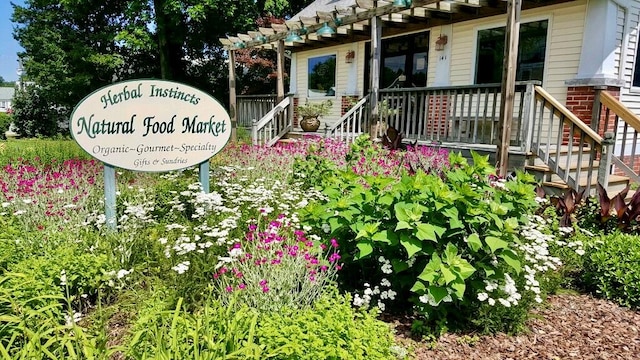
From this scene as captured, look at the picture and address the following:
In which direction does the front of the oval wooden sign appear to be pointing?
toward the camera

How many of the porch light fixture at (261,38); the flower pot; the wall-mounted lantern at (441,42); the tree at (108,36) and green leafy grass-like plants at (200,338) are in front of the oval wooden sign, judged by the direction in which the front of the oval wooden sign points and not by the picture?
1

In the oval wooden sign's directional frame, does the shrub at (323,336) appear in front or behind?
in front

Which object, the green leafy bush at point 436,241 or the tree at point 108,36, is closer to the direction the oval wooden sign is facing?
the green leafy bush

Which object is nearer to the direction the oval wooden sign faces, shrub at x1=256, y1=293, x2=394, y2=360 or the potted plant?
the shrub

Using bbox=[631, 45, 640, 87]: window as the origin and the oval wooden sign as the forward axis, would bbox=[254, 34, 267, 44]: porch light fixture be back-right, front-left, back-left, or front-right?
front-right

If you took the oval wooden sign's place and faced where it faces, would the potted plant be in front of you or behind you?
behind

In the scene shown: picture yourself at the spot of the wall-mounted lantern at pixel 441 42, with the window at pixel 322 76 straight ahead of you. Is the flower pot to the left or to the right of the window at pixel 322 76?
left

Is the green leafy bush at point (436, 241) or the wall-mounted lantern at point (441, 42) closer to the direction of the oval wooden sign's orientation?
the green leafy bush

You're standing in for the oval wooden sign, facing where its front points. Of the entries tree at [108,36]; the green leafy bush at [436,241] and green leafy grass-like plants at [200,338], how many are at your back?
1

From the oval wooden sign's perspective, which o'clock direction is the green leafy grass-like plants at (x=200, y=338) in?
The green leafy grass-like plants is roughly at 12 o'clock from the oval wooden sign.

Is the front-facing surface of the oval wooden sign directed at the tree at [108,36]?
no

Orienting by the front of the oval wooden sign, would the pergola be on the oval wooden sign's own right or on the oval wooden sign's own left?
on the oval wooden sign's own left

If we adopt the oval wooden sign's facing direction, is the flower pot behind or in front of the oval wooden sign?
behind

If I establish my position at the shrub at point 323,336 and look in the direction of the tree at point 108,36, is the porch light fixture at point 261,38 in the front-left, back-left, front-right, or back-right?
front-right

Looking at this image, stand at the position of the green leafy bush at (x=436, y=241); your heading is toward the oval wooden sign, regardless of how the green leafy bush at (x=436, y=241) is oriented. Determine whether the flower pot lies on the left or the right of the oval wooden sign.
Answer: right

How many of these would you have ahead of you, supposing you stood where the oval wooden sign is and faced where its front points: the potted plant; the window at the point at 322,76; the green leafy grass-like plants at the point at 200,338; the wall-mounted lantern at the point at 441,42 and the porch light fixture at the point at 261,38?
1

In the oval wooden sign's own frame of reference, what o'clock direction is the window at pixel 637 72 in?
The window is roughly at 9 o'clock from the oval wooden sign.
